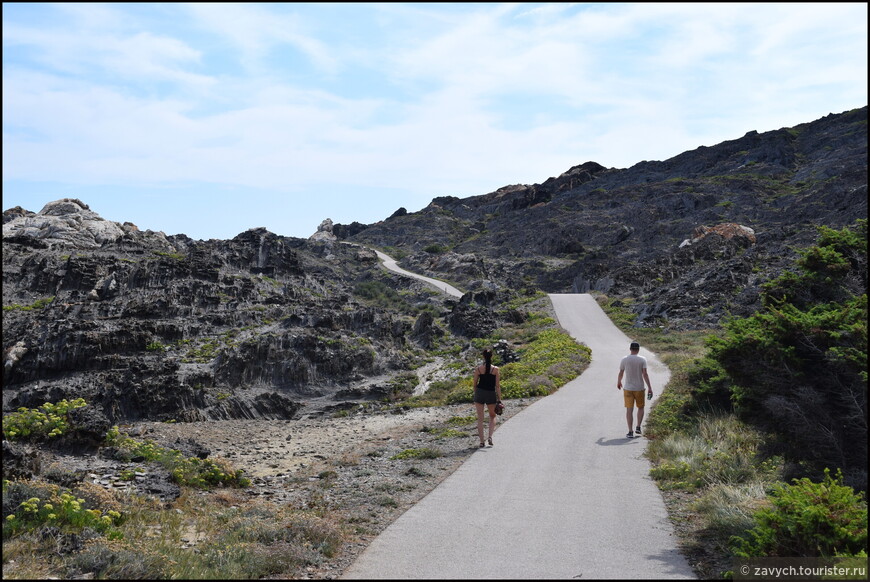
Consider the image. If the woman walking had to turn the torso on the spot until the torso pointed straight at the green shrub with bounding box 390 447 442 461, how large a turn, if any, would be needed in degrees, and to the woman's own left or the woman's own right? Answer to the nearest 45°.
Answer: approximately 90° to the woman's own left

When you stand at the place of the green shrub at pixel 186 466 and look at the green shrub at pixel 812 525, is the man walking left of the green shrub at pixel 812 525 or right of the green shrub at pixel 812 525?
left

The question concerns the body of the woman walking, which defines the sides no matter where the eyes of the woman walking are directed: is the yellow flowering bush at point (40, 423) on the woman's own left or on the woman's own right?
on the woman's own left

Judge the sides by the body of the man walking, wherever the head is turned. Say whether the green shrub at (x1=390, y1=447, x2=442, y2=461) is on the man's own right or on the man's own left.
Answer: on the man's own left

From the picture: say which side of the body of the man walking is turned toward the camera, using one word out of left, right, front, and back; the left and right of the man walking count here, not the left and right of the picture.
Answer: back

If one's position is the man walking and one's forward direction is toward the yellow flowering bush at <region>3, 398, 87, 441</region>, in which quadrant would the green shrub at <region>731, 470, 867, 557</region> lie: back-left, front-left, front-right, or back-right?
front-left

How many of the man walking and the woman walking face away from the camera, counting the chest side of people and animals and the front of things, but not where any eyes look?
2

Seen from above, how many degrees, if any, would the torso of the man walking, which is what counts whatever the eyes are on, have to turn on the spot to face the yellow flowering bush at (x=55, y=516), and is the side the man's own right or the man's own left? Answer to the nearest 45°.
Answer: approximately 135° to the man's own left

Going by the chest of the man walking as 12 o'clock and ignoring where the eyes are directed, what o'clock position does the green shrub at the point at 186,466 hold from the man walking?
The green shrub is roughly at 8 o'clock from the man walking.

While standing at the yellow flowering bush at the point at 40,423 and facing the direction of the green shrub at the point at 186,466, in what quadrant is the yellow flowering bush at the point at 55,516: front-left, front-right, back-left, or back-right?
front-right

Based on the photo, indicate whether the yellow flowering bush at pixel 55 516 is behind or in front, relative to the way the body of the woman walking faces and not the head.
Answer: behind

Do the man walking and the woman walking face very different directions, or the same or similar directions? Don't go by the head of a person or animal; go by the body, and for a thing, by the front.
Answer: same or similar directions

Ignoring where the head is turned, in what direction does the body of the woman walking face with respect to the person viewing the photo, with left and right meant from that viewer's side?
facing away from the viewer
